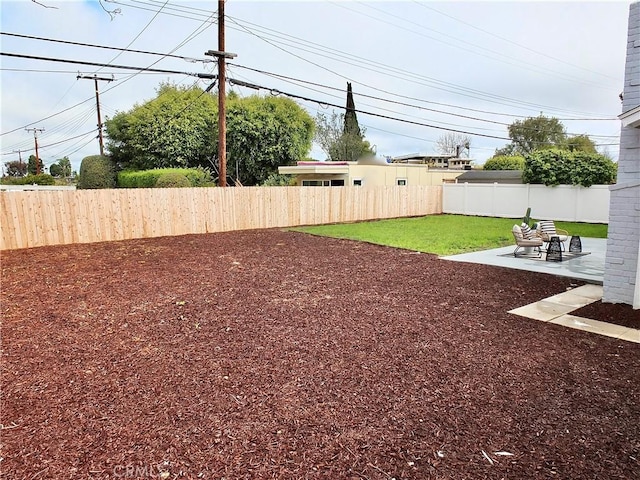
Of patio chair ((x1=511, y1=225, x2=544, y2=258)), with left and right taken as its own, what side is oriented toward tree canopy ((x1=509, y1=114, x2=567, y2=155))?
left

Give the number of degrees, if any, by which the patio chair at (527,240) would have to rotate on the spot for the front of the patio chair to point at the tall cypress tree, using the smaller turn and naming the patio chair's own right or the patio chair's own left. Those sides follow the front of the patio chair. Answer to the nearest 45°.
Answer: approximately 135° to the patio chair's own left

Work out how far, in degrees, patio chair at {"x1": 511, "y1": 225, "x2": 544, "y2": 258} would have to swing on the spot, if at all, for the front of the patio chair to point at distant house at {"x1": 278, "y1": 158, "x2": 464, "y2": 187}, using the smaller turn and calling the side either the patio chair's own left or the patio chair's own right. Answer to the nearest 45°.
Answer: approximately 135° to the patio chair's own left

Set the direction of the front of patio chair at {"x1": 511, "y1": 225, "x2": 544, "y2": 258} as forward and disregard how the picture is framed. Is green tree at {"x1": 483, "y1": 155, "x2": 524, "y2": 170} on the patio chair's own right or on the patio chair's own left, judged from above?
on the patio chair's own left

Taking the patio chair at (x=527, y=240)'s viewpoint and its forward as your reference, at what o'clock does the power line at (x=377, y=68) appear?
The power line is roughly at 8 o'clock from the patio chair.

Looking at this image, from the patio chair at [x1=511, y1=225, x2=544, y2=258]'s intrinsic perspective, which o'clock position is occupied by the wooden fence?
The wooden fence is roughly at 6 o'clock from the patio chair.

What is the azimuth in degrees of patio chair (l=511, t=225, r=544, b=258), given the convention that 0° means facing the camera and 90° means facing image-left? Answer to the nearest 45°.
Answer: approximately 270°

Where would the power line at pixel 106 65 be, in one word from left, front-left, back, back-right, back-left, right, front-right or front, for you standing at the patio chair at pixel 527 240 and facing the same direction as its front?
back

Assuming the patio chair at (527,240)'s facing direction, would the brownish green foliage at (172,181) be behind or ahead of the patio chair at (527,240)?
behind

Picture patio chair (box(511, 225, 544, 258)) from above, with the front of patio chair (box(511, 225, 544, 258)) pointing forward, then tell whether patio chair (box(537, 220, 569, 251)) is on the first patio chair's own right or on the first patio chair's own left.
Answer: on the first patio chair's own left
